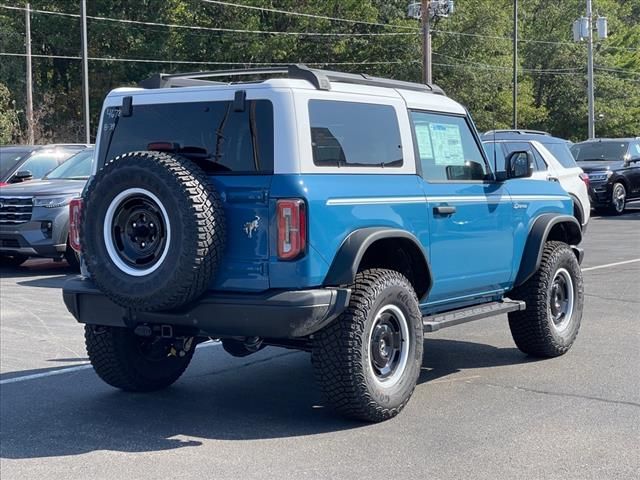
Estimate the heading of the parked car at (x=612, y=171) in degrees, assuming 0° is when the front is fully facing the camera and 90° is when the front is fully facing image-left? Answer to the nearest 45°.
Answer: approximately 45°

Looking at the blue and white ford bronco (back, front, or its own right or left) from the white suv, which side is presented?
front

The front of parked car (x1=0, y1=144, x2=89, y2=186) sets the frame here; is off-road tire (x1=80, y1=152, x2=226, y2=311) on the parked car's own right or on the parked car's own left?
on the parked car's own left

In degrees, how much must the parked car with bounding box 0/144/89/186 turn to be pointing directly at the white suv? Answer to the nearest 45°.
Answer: approximately 135° to its left

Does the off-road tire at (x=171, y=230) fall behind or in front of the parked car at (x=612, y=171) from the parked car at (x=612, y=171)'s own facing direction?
in front

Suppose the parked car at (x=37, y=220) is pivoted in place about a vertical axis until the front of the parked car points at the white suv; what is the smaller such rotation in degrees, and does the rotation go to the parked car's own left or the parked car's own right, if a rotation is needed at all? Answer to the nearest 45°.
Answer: approximately 135° to the parked car's own left

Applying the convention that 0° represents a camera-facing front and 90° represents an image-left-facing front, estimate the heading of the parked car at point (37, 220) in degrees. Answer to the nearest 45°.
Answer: approximately 45°

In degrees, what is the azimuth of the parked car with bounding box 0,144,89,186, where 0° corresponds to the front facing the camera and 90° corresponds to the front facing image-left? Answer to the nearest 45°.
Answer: approximately 45°

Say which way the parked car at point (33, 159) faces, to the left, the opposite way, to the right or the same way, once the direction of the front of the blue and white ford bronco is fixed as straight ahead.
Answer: the opposite way

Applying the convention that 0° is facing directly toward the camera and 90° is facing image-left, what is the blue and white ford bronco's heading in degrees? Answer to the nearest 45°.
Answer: approximately 225°

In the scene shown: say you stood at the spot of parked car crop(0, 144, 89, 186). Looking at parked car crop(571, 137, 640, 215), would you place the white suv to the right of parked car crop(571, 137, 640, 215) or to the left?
right

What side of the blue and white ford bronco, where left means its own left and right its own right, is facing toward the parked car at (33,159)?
left

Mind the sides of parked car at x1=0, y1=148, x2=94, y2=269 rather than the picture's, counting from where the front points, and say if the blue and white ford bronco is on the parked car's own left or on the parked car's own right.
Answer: on the parked car's own left

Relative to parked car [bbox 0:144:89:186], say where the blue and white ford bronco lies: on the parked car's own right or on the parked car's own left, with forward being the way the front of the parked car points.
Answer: on the parked car's own left

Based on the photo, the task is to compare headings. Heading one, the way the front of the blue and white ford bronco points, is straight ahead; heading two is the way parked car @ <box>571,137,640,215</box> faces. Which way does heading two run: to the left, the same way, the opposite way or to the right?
the opposite way
